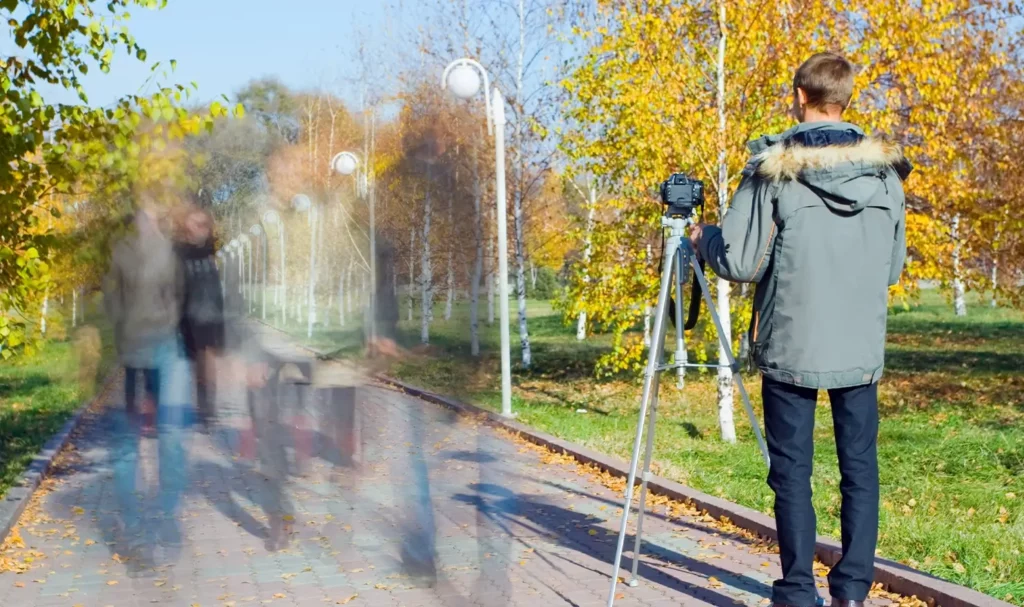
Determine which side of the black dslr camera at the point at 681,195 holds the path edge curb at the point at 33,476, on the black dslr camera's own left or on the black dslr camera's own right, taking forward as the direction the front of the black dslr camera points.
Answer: on the black dslr camera's own left

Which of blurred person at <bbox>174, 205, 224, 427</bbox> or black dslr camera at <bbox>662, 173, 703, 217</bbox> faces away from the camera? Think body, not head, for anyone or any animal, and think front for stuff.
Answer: the black dslr camera

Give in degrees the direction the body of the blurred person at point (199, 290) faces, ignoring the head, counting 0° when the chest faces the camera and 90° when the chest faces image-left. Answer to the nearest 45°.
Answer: approximately 0°

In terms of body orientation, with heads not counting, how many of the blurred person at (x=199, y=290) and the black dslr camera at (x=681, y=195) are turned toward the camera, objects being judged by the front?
1

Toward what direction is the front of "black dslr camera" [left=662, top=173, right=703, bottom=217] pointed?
away from the camera

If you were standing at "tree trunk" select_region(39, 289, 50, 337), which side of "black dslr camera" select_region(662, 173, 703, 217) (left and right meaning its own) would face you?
front
